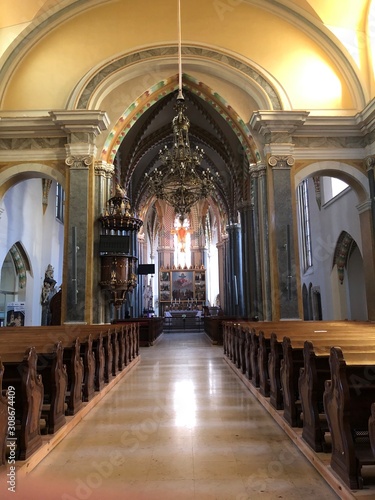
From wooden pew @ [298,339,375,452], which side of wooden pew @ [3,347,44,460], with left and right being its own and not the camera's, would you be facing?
right

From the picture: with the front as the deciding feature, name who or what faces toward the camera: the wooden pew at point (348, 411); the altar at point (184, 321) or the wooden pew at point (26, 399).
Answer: the altar

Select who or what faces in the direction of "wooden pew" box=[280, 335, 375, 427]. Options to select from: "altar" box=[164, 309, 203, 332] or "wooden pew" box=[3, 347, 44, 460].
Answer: the altar

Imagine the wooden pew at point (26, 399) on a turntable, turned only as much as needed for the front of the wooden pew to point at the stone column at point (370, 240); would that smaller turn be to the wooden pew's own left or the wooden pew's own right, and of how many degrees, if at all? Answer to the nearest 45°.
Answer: approximately 45° to the wooden pew's own right

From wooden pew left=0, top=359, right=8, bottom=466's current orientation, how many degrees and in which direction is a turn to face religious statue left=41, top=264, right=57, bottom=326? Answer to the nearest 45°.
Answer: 0° — it already faces it

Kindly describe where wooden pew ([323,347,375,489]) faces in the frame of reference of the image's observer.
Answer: facing away from the viewer

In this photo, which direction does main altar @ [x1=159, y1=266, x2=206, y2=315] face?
toward the camera

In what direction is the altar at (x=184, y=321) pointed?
toward the camera

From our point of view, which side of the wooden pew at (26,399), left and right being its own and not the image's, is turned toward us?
back

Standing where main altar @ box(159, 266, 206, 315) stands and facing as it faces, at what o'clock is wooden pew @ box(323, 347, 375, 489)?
The wooden pew is roughly at 12 o'clock from the main altar.

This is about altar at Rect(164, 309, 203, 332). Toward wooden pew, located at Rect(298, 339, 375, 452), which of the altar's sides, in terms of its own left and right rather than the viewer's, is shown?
front

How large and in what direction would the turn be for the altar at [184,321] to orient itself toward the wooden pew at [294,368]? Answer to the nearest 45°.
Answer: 0° — it already faces it

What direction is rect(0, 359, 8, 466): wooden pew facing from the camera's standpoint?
away from the camera

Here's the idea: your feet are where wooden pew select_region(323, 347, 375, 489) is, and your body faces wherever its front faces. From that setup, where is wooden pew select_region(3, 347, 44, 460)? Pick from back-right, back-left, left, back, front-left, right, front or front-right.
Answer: left

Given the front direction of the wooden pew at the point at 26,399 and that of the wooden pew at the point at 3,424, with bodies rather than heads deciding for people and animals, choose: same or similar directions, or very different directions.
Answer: same or similar directions

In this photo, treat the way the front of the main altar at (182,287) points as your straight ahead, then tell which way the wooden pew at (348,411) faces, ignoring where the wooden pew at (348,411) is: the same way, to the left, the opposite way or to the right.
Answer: the opposite way

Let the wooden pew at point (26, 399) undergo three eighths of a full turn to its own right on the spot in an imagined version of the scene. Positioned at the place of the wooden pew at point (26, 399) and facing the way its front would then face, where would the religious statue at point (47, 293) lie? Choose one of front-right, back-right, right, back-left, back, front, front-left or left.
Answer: back-left

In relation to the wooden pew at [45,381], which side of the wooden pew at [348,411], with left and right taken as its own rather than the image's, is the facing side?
left

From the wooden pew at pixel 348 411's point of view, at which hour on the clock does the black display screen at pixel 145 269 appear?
The black display screen is roughly at 11 o'clock from the wooden pew.

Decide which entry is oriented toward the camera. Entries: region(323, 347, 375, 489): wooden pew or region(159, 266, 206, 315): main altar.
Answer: the main altar
